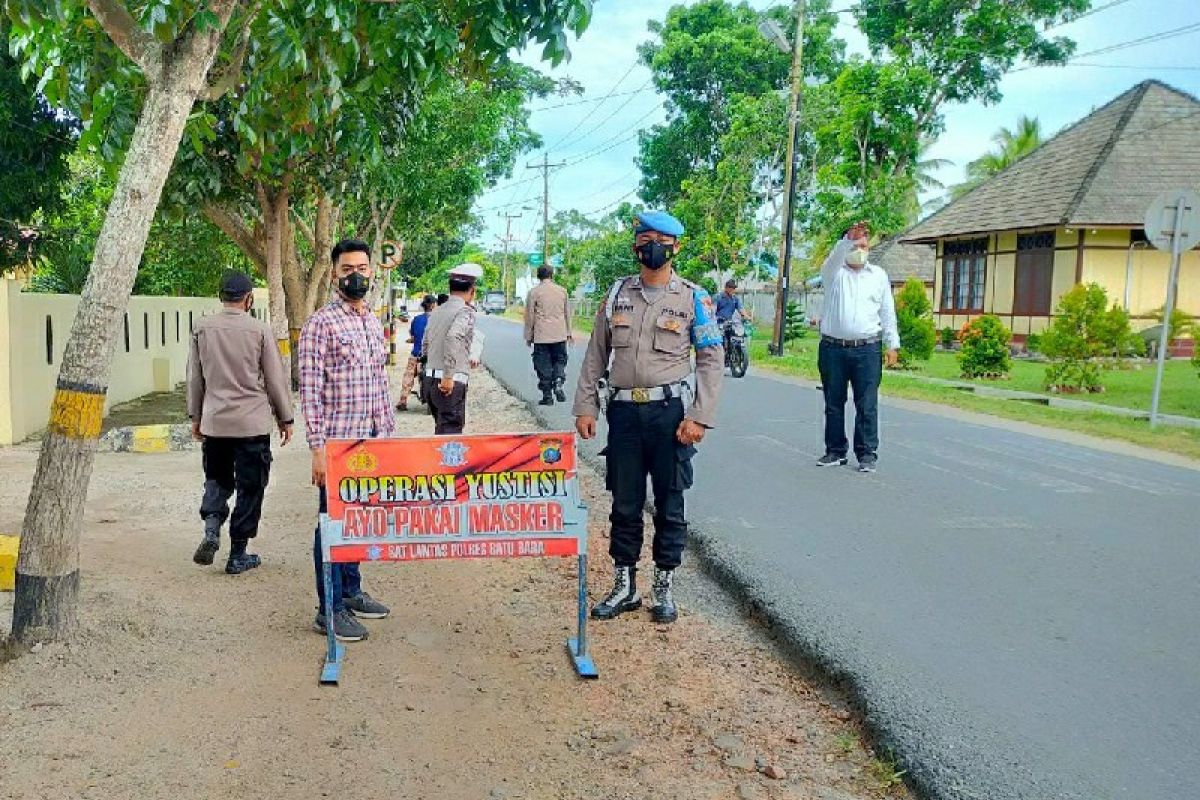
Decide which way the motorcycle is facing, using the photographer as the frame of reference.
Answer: facing the viewer

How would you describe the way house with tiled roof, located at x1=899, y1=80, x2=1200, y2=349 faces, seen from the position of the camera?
facing the viewer and to the left of the viewer

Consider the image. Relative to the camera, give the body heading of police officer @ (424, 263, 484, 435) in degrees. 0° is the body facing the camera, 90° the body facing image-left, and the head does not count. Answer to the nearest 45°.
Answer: approximately 225°

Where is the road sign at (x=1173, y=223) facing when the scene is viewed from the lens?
facing away from the viewer

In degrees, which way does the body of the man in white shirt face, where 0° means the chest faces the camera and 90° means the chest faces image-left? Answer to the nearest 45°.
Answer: approximately 0°

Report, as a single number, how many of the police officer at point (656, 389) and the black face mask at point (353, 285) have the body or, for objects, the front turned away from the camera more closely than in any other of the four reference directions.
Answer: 0

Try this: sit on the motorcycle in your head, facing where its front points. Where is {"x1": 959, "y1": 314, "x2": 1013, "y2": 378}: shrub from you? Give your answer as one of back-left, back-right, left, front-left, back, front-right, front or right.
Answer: left

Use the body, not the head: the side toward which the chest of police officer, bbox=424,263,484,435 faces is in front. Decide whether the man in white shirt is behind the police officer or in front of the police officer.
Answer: in front

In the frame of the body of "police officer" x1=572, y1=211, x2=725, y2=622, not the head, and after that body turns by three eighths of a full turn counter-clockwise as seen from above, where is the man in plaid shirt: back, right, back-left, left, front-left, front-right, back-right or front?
back-left

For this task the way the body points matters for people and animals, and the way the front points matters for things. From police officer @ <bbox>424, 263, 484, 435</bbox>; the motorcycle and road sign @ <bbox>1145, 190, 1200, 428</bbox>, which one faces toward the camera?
the motorcycle

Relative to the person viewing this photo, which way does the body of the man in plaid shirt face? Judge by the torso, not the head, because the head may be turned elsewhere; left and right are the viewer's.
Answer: facing the viewer and to the right of the viewer
